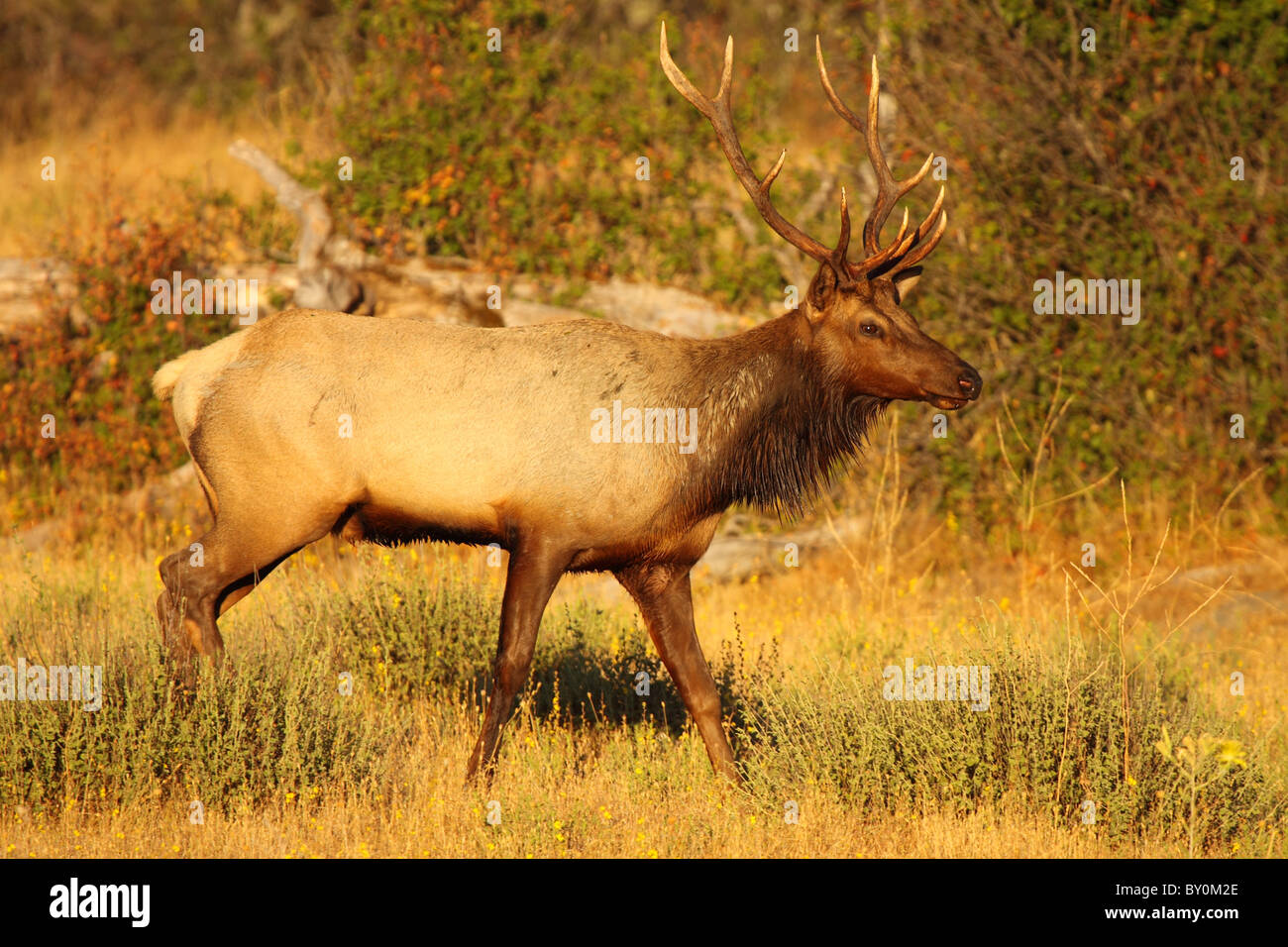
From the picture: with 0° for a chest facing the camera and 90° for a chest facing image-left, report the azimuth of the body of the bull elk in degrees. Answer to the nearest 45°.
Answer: approximately 270°
